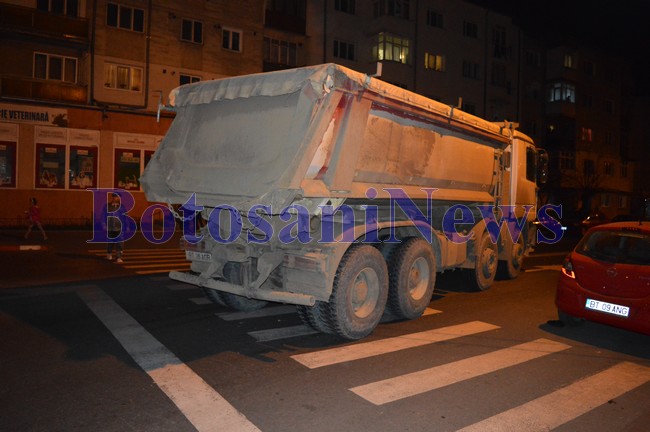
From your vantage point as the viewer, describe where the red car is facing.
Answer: facing away from the viewer and to the right of the viewer

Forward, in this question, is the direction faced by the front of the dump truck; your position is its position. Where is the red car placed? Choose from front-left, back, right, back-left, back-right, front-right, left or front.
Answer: front-right

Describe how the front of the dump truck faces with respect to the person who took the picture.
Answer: facing away from the viewer and to the right of the viewer

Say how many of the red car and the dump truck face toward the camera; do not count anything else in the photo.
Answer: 0

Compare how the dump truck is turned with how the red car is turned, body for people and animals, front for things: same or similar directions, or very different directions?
same or similar directions
